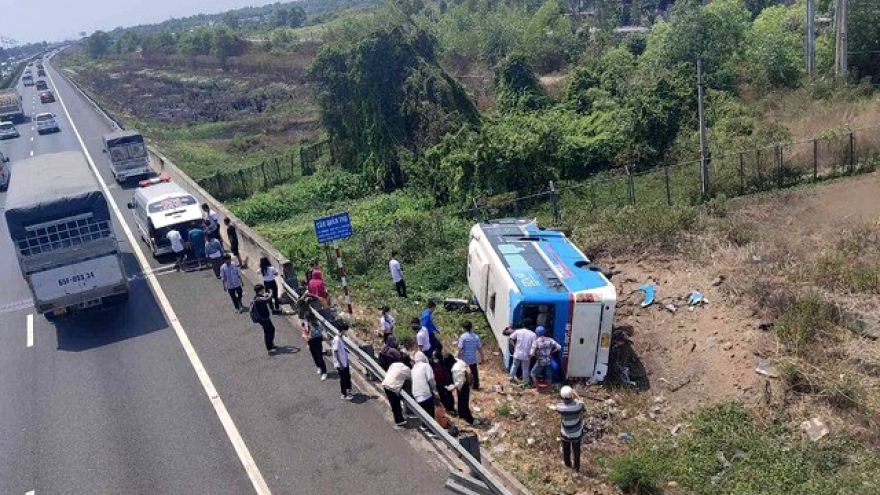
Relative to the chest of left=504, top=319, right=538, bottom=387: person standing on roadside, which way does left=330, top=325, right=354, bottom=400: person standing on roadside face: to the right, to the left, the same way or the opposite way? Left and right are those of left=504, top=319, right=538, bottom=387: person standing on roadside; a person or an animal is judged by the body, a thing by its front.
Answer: to the right

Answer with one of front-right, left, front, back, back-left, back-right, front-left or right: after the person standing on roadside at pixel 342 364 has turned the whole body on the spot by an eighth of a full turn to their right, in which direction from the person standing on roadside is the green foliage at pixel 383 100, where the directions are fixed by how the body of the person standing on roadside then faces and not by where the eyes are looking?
back-left

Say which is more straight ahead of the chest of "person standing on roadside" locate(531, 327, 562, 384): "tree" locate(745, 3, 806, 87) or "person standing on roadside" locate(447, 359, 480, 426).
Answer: the tree

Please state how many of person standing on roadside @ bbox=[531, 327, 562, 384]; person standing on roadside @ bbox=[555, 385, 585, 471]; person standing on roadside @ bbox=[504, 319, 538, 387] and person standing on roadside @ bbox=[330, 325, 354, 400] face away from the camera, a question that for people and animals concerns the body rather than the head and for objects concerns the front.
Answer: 3

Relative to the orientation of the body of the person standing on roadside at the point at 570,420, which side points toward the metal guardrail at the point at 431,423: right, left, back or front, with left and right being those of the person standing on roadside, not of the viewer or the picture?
left

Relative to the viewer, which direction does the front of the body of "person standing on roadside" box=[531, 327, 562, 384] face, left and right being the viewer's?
facing away from the viewer

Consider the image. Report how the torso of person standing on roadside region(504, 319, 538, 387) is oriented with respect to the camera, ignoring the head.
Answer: away from the camera

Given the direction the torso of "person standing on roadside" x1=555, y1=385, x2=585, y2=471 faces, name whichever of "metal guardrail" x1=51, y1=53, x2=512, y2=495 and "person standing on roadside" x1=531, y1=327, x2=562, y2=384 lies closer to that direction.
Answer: the person standing on roadside

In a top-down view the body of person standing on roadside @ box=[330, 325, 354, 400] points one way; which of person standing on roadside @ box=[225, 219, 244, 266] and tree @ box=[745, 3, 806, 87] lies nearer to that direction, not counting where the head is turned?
the tree

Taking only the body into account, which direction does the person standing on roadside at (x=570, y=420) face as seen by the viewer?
away from the camera
